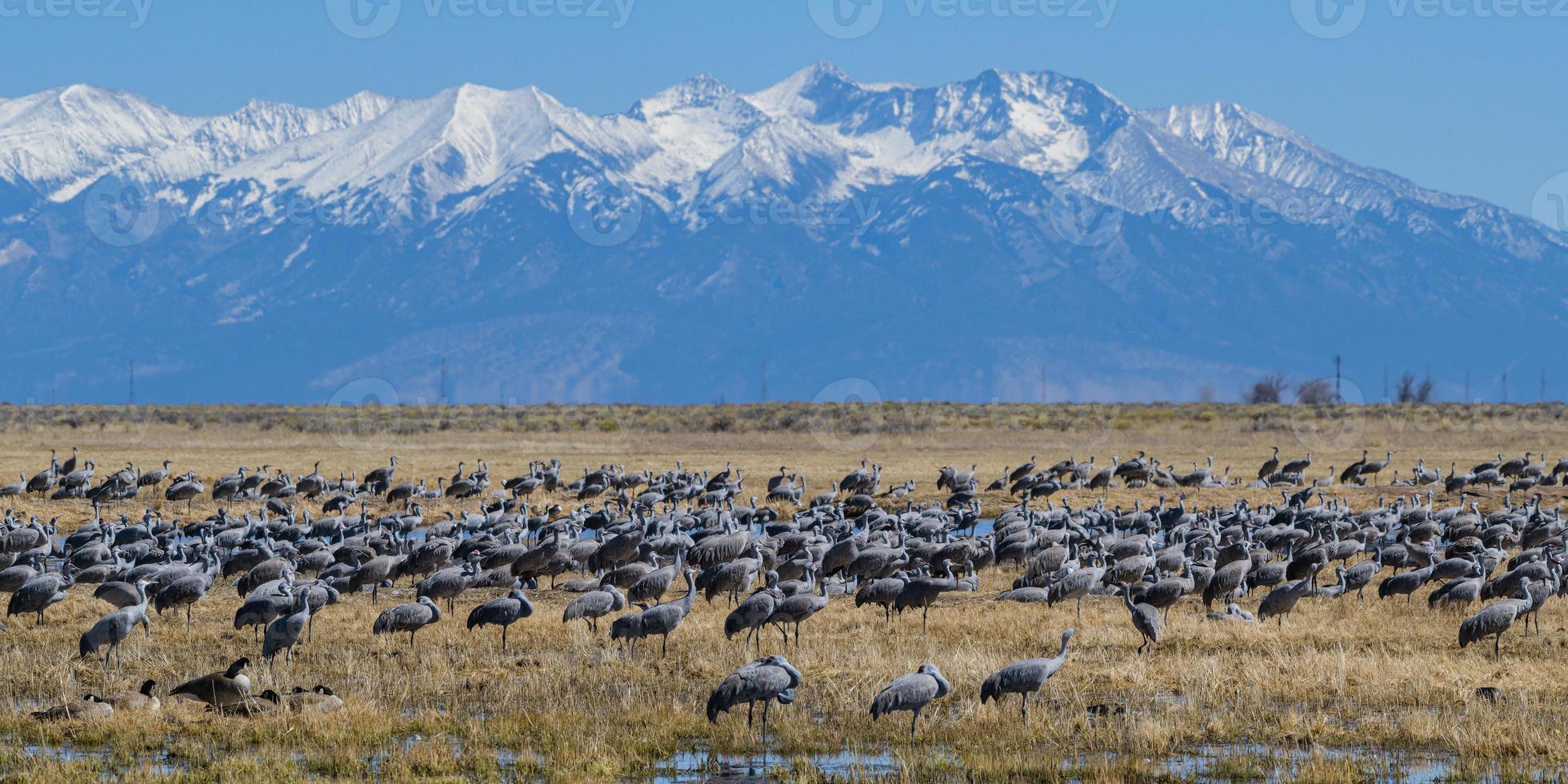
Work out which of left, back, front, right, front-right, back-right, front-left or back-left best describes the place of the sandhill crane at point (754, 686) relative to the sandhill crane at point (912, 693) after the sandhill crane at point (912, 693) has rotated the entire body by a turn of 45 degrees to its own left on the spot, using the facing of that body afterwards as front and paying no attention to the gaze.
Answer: back-left

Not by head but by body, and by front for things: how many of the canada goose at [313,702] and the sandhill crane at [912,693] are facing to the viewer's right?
2

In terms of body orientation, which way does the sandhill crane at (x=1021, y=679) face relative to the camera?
to the viewer's right

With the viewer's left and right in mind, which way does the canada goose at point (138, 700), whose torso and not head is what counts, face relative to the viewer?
facing to the right of the viewer

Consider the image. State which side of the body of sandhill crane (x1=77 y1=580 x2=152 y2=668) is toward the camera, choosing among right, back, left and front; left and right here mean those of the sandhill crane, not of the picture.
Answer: right

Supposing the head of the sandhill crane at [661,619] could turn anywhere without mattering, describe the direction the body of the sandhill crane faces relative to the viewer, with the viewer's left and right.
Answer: facing to the right of the viewer

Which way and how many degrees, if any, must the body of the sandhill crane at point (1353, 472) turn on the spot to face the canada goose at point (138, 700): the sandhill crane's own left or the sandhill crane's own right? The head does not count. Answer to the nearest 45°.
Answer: approximately 90° to the sandhill crane's own right

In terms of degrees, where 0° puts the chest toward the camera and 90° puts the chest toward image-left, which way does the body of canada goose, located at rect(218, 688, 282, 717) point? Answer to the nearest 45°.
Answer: approximately 270°
